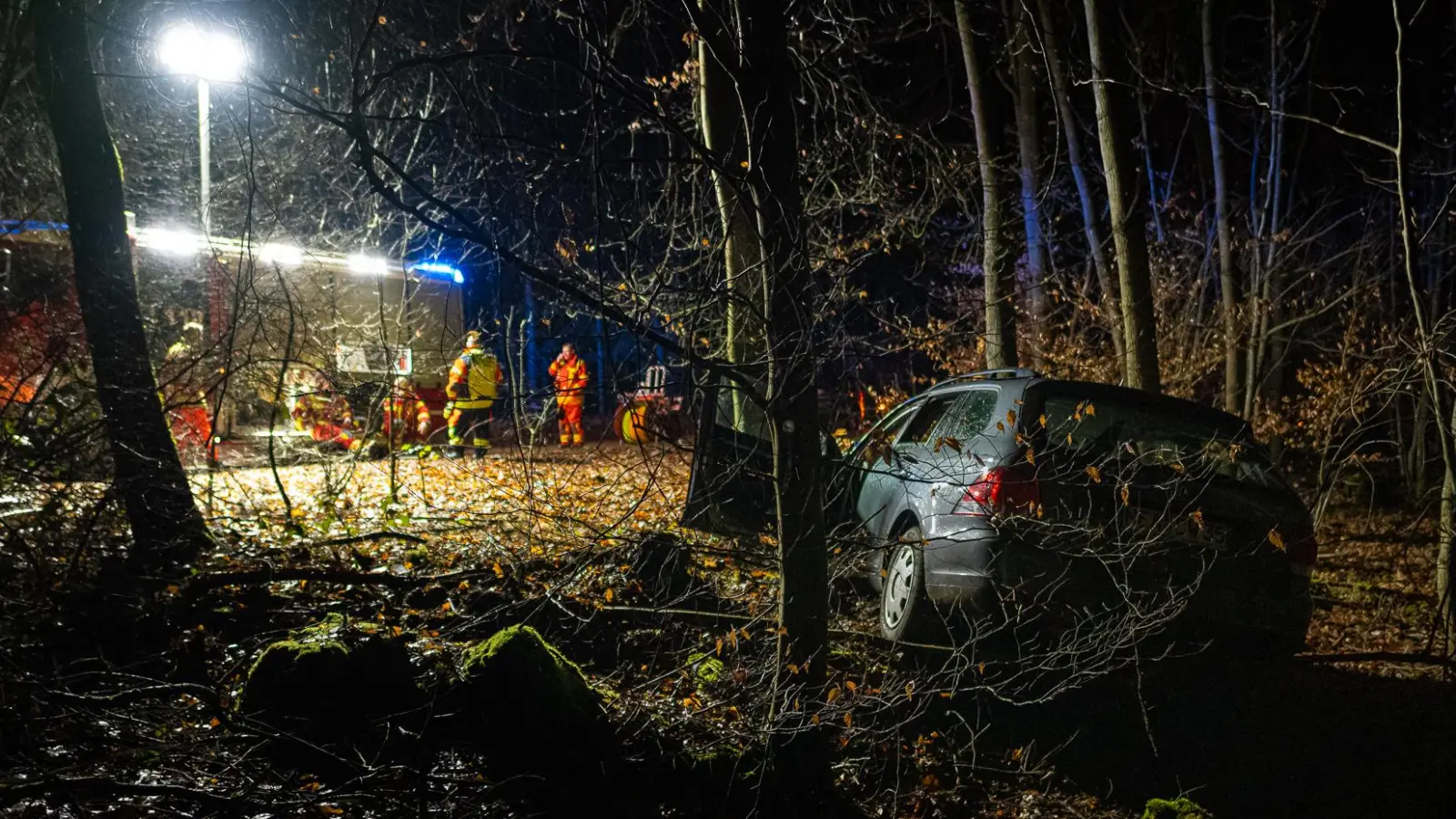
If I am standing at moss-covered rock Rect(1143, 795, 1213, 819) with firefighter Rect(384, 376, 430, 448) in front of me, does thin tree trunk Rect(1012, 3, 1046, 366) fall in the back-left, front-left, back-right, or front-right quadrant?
front-right

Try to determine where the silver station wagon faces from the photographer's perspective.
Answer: facing away from the viewer and to the left of the viewer

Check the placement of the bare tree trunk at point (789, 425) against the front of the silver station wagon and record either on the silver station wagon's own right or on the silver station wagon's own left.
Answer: on the silver station wagon's own left

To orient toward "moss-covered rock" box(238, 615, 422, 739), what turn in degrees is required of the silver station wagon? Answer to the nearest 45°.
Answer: approximately 45° to its left

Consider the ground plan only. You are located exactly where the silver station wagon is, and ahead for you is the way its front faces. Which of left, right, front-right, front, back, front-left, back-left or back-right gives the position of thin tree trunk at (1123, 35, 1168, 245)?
front-right

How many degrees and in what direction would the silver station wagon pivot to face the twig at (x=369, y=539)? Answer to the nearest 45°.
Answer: approximately 45° to its left

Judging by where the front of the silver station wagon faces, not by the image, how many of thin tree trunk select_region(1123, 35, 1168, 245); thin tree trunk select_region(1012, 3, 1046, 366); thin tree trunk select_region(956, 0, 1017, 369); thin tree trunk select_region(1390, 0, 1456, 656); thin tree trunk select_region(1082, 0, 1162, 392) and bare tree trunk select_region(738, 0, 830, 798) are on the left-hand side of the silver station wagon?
1

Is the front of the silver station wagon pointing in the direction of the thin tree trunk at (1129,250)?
no

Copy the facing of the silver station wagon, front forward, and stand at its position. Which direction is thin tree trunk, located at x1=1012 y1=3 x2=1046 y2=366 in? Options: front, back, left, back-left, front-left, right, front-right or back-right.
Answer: front-right

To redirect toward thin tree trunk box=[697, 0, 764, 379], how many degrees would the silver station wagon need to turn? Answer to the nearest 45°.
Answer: approximately 45° to its left

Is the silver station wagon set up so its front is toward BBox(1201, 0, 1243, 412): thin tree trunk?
no

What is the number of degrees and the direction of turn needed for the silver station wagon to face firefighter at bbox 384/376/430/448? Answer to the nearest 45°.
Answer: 0° — it already faces them

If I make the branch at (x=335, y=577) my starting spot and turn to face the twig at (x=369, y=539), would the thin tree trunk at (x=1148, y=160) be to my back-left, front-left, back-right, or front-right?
front-right

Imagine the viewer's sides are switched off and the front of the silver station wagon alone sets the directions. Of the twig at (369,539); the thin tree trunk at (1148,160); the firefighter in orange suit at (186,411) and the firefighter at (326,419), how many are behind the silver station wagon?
0

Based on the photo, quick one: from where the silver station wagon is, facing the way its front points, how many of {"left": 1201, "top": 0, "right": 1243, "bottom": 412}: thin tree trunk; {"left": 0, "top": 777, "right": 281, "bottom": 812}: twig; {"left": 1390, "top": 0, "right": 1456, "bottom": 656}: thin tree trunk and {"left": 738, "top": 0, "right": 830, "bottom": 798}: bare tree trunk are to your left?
2

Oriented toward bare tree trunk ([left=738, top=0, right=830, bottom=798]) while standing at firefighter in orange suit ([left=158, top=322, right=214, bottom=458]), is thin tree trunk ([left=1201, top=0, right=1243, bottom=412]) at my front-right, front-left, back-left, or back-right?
front-left

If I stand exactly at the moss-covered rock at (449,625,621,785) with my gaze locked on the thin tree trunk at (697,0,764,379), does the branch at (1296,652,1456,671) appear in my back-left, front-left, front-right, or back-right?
front-right
